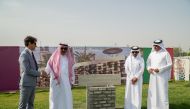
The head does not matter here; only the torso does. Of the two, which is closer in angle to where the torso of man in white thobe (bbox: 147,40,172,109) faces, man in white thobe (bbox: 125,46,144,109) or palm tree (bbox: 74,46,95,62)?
the man in white thobe

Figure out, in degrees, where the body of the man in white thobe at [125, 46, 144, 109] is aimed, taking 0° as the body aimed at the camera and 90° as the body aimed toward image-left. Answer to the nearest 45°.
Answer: approximately 0°

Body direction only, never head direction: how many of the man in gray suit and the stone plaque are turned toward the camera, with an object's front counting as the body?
1

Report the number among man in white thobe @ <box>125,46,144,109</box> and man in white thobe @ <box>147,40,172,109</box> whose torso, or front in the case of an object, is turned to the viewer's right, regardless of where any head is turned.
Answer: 0

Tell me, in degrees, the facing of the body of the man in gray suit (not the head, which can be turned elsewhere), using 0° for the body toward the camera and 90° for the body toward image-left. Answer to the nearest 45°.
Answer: approximately 270°

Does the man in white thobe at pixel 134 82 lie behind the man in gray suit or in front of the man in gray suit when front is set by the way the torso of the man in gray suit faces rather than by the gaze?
in front

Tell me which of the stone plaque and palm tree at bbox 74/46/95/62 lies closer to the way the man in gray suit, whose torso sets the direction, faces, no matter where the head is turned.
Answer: the stone plaque

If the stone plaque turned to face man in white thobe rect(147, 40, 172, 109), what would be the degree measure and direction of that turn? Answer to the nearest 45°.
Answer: approximately 90° to its left

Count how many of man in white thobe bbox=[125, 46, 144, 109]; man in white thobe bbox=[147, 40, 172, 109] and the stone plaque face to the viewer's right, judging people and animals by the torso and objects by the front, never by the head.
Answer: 0

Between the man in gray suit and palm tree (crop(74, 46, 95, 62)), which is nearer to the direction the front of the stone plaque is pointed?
the man in gray suit

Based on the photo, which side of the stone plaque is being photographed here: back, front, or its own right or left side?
front

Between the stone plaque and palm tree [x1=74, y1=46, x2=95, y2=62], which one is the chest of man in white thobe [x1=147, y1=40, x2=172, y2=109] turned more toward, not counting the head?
the stone plaque

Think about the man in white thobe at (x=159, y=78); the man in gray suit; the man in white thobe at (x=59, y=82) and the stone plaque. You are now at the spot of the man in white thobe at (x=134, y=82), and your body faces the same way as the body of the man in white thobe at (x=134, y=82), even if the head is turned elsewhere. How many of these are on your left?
1

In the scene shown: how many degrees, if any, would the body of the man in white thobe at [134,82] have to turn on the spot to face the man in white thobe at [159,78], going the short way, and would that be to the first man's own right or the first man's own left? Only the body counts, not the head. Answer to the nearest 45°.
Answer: approximately 90° to the first man's own left
